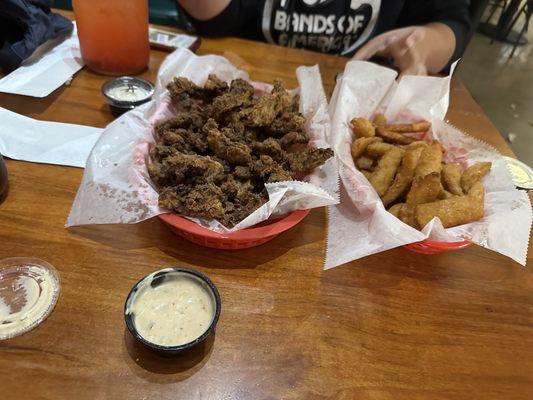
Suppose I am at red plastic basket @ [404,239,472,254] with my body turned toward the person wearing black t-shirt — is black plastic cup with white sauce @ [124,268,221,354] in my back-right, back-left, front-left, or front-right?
back-left

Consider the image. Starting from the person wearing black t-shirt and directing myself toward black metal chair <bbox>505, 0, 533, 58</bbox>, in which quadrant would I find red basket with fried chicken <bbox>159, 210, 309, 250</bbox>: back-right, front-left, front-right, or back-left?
back-right

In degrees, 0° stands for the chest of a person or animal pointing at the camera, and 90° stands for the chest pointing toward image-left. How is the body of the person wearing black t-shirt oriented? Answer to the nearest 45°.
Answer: approximately 0°

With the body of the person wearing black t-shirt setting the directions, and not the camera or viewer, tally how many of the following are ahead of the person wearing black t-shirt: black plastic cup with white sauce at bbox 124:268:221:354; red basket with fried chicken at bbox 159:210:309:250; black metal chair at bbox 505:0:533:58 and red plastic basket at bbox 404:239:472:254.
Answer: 3

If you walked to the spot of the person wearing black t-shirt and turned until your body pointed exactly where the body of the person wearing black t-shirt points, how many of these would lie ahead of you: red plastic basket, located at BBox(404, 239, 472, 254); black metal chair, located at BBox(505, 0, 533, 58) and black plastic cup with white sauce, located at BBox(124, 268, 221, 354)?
2

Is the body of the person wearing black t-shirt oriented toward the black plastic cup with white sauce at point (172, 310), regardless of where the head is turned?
yes

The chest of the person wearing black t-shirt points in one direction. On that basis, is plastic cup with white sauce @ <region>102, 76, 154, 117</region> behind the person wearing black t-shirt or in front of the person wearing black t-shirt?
in front

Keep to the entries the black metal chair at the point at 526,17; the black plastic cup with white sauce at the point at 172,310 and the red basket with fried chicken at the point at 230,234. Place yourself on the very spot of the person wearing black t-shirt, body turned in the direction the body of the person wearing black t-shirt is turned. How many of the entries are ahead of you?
2

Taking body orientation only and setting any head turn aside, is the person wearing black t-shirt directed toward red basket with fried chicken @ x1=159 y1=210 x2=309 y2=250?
yes

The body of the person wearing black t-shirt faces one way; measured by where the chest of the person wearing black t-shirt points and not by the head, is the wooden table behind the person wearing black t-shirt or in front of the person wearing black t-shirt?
in front

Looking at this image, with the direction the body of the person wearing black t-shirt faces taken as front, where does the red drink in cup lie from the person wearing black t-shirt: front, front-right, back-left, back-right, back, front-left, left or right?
front-right

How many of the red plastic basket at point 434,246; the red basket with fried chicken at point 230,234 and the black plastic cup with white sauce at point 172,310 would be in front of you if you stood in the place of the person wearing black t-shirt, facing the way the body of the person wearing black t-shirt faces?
3
